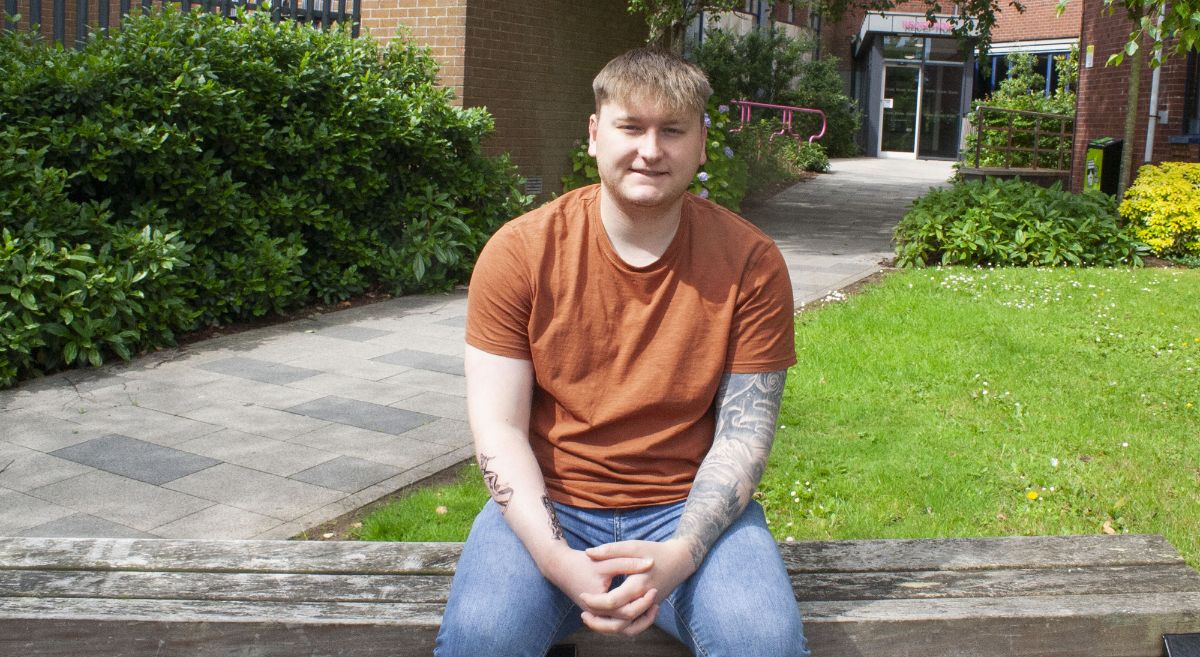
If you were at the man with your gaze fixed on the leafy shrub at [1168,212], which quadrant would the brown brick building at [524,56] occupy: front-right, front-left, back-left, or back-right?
front-left

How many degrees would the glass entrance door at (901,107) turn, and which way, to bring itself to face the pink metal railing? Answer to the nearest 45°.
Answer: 0° — it already faces it

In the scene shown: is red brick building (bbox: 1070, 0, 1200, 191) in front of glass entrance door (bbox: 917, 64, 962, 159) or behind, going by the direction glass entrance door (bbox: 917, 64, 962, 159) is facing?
in front

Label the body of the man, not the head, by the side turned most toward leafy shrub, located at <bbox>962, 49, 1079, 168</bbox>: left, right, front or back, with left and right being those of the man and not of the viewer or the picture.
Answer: back

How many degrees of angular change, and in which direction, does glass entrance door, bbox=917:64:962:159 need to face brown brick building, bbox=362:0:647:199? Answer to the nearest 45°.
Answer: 0° — it already faces it

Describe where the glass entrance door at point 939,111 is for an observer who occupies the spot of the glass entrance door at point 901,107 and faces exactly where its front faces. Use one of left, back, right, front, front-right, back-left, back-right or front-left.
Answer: left

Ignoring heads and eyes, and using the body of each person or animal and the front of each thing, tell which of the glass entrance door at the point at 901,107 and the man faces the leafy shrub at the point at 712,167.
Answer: the glass entrance door

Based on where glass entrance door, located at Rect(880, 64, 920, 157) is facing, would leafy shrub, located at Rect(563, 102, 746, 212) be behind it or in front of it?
in front

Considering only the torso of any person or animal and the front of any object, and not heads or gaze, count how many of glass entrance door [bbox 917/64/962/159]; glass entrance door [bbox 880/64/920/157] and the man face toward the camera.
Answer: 3

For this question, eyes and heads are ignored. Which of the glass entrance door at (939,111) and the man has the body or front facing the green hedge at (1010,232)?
the glass entrance door

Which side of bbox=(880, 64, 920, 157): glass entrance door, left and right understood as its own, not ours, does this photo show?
front

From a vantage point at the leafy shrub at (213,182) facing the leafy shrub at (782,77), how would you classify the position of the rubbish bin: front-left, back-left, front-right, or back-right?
front-right

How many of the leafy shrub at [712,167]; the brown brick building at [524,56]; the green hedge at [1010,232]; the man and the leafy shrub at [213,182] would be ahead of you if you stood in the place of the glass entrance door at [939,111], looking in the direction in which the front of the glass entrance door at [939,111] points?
5
